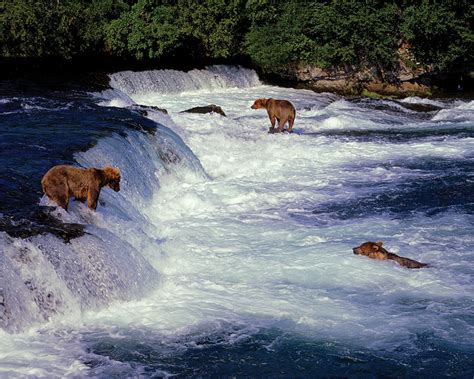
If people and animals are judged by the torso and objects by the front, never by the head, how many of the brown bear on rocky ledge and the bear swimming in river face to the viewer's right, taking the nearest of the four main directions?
1

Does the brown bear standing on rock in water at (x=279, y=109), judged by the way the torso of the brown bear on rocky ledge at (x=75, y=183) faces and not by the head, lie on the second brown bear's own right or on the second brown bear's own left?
on the second brown bear's own left

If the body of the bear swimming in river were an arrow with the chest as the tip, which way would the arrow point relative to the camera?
to the viewer's left

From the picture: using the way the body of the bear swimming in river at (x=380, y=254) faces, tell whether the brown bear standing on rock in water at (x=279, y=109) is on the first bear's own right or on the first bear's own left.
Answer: on the first bear's own right

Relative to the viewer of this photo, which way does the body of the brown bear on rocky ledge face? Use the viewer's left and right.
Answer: facing to the right of the viewer

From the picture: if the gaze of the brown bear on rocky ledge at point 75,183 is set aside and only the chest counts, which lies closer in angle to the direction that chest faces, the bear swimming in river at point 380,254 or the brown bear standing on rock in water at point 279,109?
the bear swimming in river

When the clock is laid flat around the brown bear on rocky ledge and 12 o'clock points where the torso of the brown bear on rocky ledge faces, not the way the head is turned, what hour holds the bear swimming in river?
The bear swimming in river is roughly at 12 o'clock from the brown bear on rocky ledge.

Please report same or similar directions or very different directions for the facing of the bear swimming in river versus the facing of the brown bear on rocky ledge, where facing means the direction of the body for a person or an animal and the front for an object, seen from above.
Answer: very different directions

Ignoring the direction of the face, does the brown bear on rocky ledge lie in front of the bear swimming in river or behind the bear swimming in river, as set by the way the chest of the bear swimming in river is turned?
in front

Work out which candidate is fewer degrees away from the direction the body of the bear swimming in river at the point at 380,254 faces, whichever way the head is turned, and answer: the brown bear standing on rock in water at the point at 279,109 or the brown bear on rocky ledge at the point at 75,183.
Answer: the brown bear on rocky ledge
